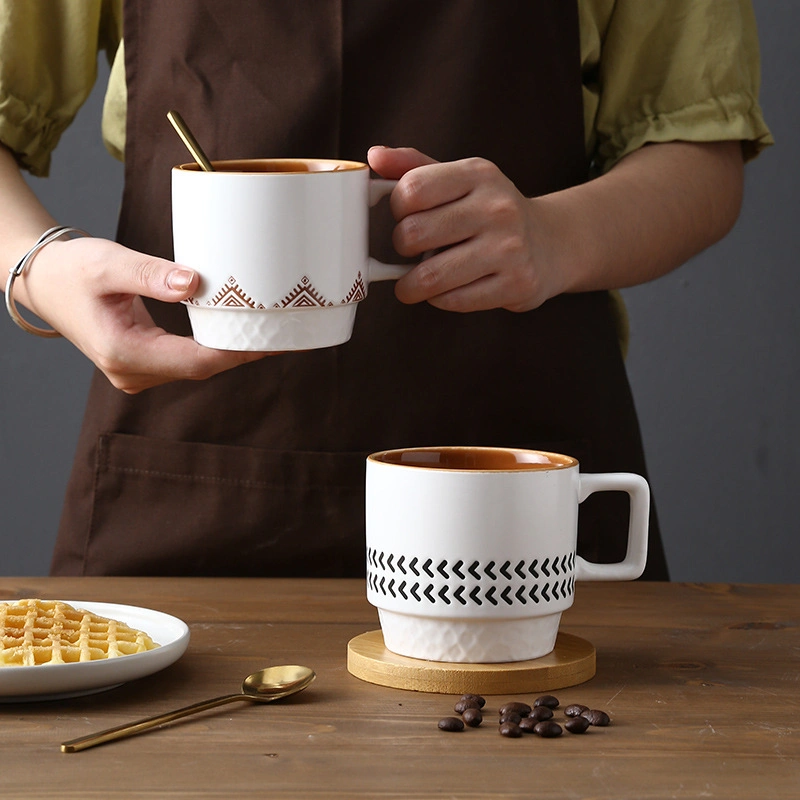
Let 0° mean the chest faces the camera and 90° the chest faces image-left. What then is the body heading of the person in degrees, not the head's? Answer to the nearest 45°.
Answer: approximately 0°

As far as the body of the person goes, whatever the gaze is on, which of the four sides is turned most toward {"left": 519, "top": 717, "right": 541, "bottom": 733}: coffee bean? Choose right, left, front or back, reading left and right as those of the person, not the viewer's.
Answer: front

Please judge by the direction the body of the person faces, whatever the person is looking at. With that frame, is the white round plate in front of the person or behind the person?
in front

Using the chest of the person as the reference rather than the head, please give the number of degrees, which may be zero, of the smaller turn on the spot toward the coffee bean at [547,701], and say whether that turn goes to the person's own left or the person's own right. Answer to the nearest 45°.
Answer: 0° — they already face it

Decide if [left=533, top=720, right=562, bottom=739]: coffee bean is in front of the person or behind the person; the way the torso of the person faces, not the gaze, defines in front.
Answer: in front

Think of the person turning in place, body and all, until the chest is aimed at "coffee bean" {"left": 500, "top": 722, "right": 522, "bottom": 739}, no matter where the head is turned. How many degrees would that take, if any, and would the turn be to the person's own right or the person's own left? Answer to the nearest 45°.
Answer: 0° — they already face it

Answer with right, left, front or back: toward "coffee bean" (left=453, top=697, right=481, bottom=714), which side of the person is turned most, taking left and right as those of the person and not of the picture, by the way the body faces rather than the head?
front

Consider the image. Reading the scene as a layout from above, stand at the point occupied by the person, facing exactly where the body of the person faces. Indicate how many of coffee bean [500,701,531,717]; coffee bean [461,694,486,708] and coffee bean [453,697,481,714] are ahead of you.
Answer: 3

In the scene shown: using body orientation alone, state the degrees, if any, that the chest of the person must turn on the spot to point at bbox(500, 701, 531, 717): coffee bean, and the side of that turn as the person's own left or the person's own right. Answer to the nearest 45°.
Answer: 0° — they already face it
